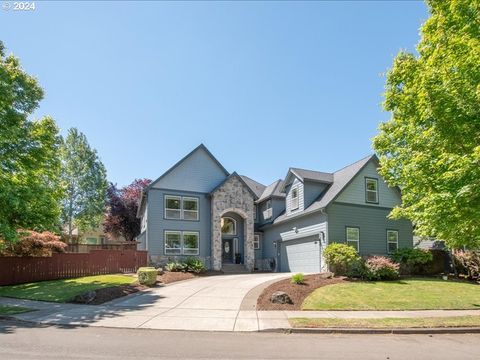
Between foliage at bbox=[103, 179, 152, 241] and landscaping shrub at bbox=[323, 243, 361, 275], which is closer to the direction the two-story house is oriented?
the landscaping shrub

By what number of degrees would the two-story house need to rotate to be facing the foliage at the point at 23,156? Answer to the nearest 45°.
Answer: approximately 45° to its right

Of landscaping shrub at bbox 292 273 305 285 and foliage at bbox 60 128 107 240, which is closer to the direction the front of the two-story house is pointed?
the landscaping shrub

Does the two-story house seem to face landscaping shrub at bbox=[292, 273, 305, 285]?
yes

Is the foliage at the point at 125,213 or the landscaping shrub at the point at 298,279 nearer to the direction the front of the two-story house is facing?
the landscaping shrub

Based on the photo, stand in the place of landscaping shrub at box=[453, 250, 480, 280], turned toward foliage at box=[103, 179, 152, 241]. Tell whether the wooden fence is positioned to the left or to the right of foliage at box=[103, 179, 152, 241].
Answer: left

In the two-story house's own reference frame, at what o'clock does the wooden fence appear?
The wooden fence is roughly at 2 o'clock from the two-story house.

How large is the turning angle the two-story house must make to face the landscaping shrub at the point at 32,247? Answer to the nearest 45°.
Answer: approximately 45° to its right

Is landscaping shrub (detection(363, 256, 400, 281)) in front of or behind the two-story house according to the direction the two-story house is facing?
in front

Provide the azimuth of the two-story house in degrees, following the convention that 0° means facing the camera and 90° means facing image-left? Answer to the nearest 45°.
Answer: approximately 0°
